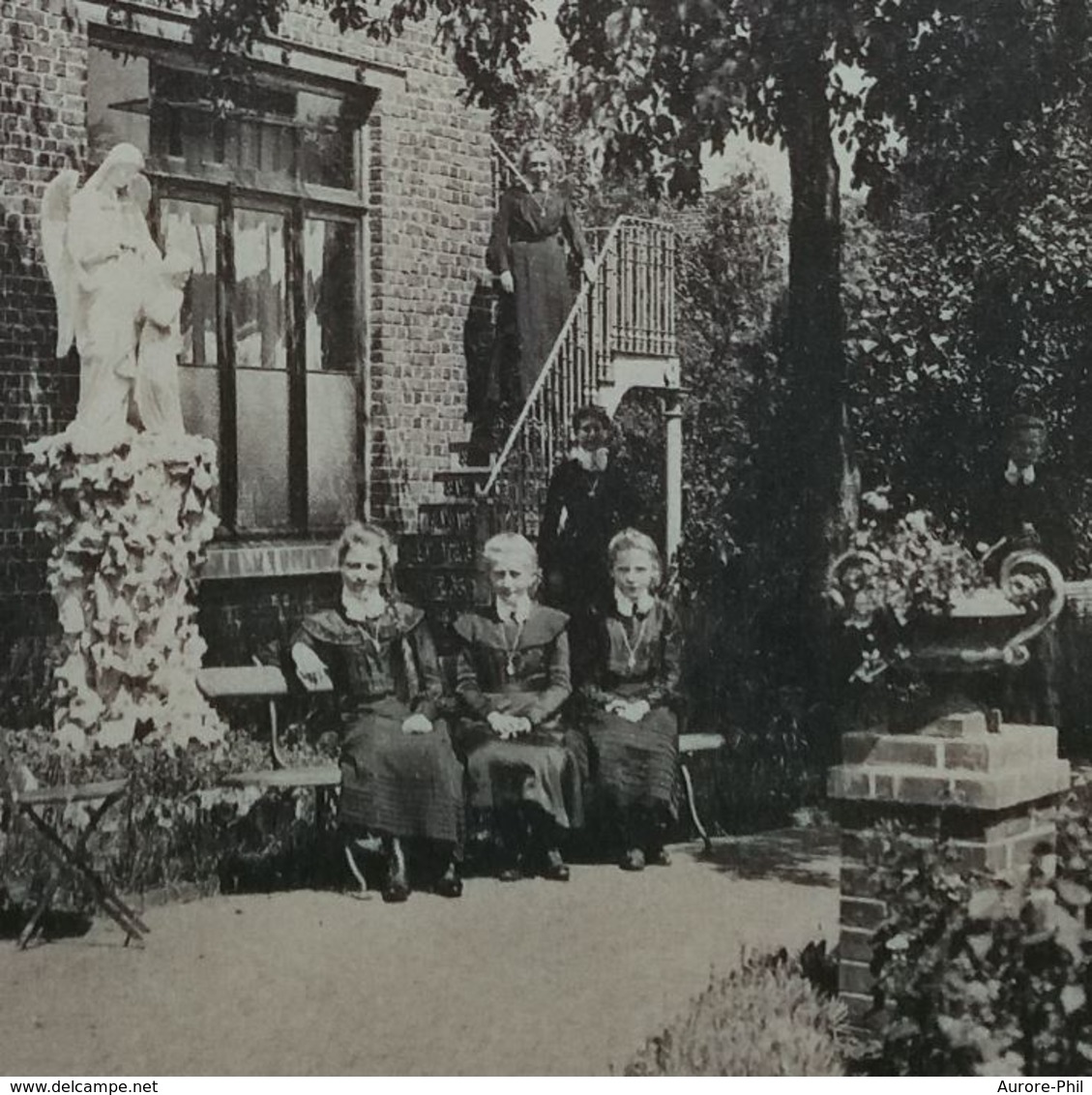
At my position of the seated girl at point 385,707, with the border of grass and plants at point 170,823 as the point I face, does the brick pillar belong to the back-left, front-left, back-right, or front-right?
back-left

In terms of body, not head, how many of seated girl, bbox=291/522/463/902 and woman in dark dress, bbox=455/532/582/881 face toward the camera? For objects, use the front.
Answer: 2

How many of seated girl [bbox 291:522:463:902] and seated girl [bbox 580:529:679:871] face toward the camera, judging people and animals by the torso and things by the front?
2

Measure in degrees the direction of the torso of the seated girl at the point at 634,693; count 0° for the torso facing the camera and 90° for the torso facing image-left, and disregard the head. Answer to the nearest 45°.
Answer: approximately 0°

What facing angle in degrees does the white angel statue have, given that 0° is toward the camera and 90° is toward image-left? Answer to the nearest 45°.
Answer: approximately 315°
